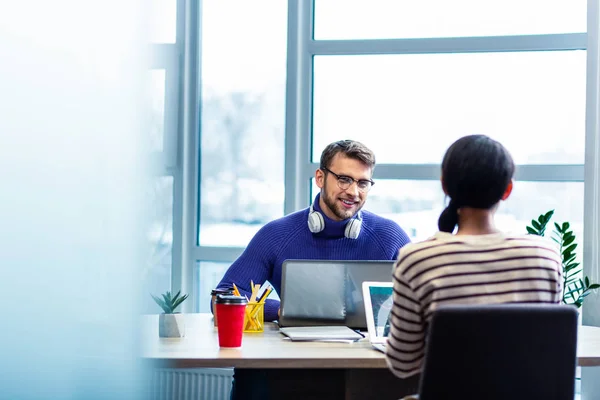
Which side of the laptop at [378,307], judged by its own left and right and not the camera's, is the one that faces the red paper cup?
right

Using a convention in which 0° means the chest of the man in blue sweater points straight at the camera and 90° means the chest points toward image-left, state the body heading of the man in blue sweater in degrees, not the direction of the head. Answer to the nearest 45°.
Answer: approximately 0°

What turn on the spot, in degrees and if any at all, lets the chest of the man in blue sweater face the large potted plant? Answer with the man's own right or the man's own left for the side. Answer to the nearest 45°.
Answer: approximately 135° to the man's own left

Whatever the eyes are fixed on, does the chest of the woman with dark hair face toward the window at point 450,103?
yes

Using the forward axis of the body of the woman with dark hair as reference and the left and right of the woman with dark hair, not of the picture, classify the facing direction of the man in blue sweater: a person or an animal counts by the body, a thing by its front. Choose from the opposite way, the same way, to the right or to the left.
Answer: the opposite way

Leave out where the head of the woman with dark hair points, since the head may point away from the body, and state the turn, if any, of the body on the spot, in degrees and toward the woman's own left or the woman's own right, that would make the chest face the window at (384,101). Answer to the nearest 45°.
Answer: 0° — they already face it

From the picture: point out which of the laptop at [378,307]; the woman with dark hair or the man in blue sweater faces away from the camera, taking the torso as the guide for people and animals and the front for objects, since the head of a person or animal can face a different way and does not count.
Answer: the woman with dark hair

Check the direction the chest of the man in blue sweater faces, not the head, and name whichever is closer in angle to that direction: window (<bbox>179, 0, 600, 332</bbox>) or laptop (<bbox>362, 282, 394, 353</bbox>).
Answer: the laptop

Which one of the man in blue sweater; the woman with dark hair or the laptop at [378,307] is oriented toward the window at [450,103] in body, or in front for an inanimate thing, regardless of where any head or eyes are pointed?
the woman with dark hair

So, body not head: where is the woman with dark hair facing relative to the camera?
away from the camera

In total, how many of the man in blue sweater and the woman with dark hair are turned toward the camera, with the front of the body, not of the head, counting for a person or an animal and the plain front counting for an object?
1
